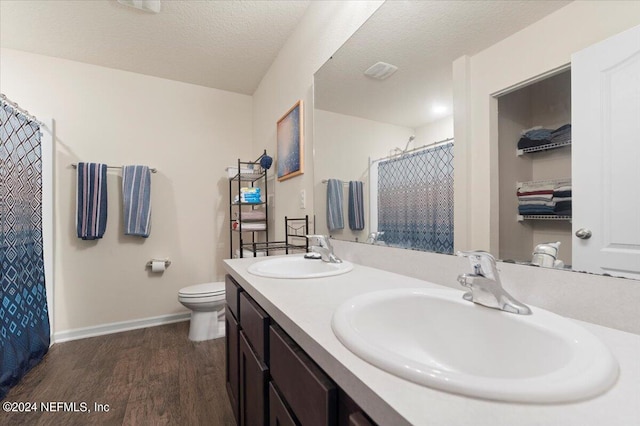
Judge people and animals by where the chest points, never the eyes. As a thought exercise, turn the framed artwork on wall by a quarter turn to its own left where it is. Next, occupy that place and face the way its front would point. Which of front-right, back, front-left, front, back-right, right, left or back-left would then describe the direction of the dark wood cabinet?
front

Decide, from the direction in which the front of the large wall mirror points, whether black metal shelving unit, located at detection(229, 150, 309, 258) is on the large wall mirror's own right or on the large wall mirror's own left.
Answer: on the large wall mirror's own right

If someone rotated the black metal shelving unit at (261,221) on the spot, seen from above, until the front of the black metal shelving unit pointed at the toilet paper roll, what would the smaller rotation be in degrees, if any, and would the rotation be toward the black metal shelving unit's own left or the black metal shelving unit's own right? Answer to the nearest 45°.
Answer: approximately 45° to the black metal shelving unit's own right

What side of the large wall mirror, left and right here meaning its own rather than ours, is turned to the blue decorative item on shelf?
right

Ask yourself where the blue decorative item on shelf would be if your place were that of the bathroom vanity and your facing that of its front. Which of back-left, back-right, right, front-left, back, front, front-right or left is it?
right

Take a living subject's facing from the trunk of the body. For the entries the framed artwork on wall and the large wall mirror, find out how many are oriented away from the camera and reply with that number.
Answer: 0

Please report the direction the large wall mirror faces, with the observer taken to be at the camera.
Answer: facing the viewer and to the left of the viewer

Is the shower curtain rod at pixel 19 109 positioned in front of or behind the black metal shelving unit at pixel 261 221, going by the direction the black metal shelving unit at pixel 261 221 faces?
in front

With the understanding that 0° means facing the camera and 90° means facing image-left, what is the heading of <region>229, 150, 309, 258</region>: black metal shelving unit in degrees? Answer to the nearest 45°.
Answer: approximately 45°

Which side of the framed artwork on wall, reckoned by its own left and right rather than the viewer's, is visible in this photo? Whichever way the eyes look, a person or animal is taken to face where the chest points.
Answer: left

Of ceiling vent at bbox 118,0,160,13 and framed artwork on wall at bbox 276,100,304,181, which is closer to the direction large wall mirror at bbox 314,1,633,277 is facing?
the ceiling vent

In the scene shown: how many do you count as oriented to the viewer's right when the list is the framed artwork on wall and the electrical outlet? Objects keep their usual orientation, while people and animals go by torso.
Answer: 0
